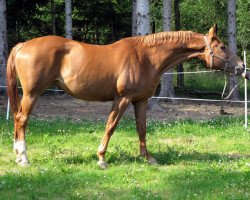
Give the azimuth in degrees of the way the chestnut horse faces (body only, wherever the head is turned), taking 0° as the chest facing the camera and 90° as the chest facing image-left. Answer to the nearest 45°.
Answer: approximately 270°
